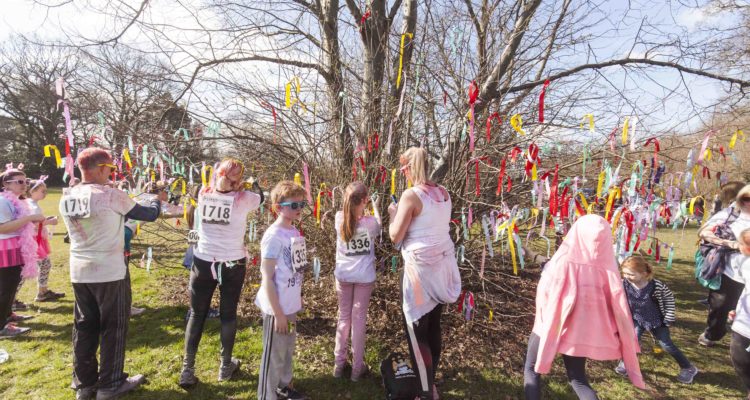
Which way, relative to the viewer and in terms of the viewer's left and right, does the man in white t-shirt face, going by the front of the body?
facing away from the viewer and to the right of the viewer

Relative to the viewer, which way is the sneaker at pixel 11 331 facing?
to the viewer's right

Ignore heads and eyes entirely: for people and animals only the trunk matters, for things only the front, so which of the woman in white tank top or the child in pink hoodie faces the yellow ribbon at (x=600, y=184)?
the child in pink hoodie

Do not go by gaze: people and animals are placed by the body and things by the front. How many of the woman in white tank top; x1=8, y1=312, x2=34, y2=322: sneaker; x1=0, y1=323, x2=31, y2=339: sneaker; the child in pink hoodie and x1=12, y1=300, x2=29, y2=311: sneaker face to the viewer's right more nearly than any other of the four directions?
3

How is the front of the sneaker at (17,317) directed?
to the viewer's right

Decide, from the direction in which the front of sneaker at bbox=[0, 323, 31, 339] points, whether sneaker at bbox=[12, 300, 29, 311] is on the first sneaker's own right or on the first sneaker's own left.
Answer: on the first sneaker's own left

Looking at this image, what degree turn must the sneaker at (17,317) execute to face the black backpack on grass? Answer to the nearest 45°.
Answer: approximately 45° to its right

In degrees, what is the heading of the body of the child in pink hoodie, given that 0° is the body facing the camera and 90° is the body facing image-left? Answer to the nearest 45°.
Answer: approximately 180°

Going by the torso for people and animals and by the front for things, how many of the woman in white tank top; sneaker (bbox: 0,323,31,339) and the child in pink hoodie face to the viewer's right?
1

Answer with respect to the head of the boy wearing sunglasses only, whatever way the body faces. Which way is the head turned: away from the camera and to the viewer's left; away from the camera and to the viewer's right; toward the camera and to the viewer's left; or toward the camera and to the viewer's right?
toward the camera and to the viewer's right

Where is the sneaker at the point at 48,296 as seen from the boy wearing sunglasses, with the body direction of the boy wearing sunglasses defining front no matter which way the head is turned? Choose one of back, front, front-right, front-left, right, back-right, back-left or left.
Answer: back

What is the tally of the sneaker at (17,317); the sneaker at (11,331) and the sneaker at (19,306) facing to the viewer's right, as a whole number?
3

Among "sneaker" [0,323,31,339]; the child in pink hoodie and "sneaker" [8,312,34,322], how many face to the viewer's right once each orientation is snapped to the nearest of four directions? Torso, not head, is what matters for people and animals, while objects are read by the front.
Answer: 2
